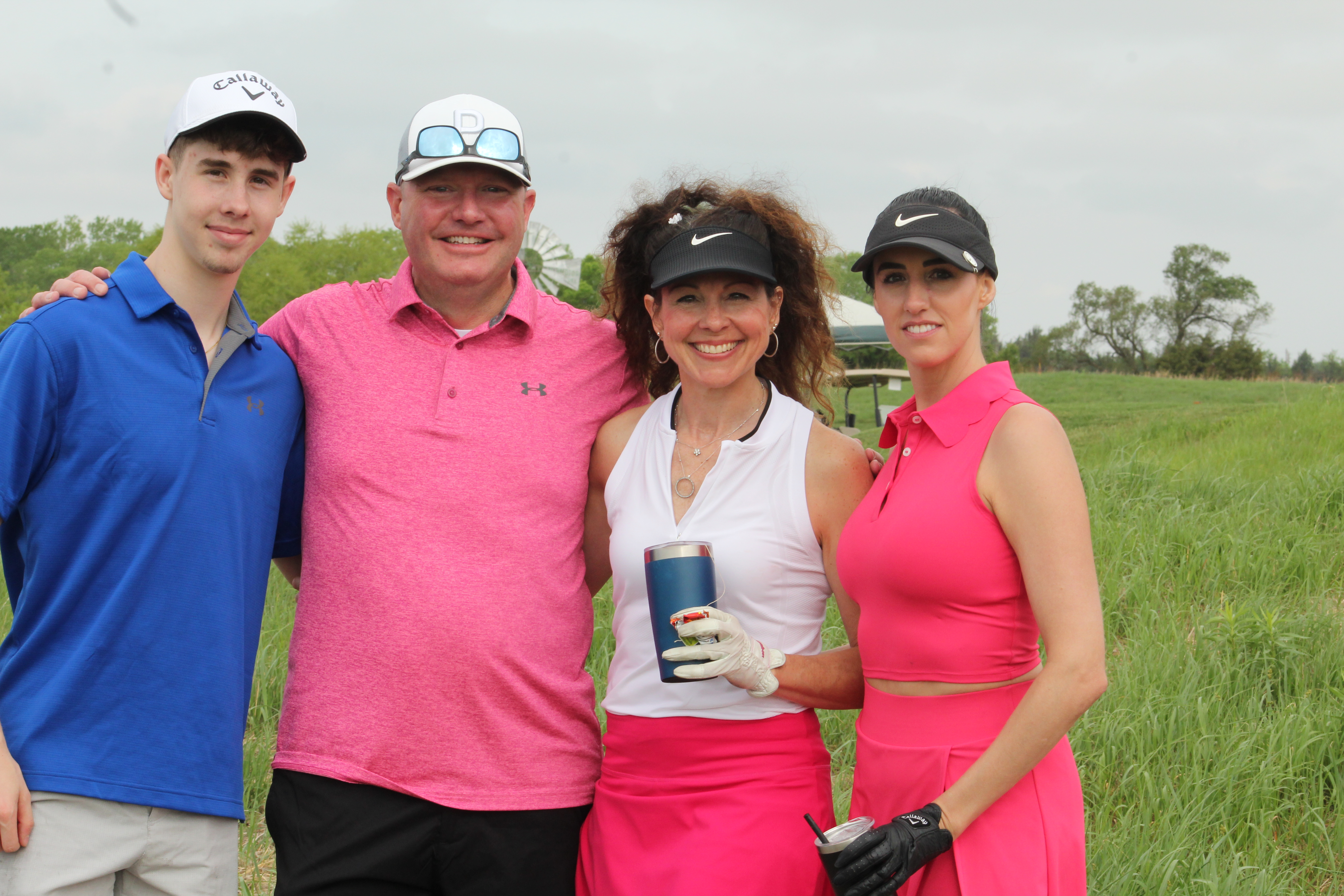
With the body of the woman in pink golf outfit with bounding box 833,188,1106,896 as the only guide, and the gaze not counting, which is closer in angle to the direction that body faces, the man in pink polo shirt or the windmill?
the man in pink polo shirt

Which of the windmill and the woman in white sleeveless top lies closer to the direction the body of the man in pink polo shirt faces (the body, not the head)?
the woman in white sleeveless top

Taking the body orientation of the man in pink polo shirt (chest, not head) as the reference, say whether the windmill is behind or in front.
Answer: behind

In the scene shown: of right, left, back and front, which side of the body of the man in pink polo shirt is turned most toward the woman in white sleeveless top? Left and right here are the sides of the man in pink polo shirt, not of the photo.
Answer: left

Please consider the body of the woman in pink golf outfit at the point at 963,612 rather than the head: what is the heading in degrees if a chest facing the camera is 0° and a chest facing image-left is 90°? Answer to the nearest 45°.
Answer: approximately 45°

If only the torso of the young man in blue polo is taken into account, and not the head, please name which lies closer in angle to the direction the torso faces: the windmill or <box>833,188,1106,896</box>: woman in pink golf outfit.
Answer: the woman in pink golf outfit

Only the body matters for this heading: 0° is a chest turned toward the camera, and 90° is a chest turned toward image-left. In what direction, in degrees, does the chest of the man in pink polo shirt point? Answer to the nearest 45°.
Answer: approximately 0°

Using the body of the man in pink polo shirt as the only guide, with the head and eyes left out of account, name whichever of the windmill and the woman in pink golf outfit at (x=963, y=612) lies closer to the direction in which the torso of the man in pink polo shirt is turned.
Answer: the woman in pink golf outfit
